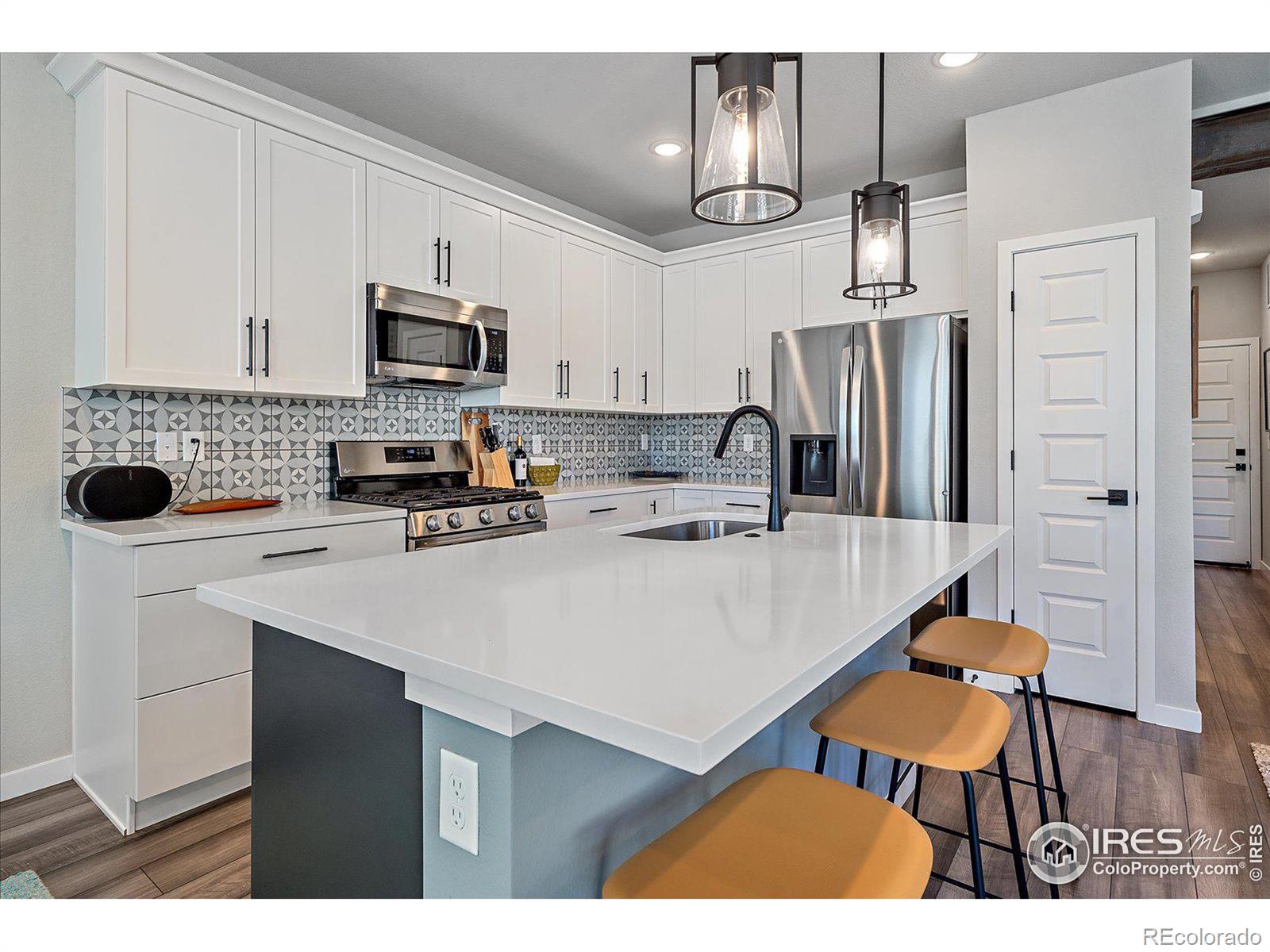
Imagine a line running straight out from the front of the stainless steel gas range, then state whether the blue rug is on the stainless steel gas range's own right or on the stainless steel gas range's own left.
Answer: on the stainless steel gas range's own right

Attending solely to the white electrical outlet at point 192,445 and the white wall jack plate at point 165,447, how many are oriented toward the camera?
2

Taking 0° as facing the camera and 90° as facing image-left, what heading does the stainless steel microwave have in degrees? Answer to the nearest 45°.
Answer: approximately 315°

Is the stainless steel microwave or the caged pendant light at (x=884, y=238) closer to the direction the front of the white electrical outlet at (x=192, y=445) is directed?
the caged pendant light

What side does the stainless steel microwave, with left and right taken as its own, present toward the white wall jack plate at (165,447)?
right

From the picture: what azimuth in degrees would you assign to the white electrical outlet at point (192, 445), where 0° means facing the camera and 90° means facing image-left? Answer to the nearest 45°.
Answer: approximately 0°

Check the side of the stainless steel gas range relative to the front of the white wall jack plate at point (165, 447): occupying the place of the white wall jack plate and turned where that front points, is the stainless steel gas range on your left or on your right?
on your left
